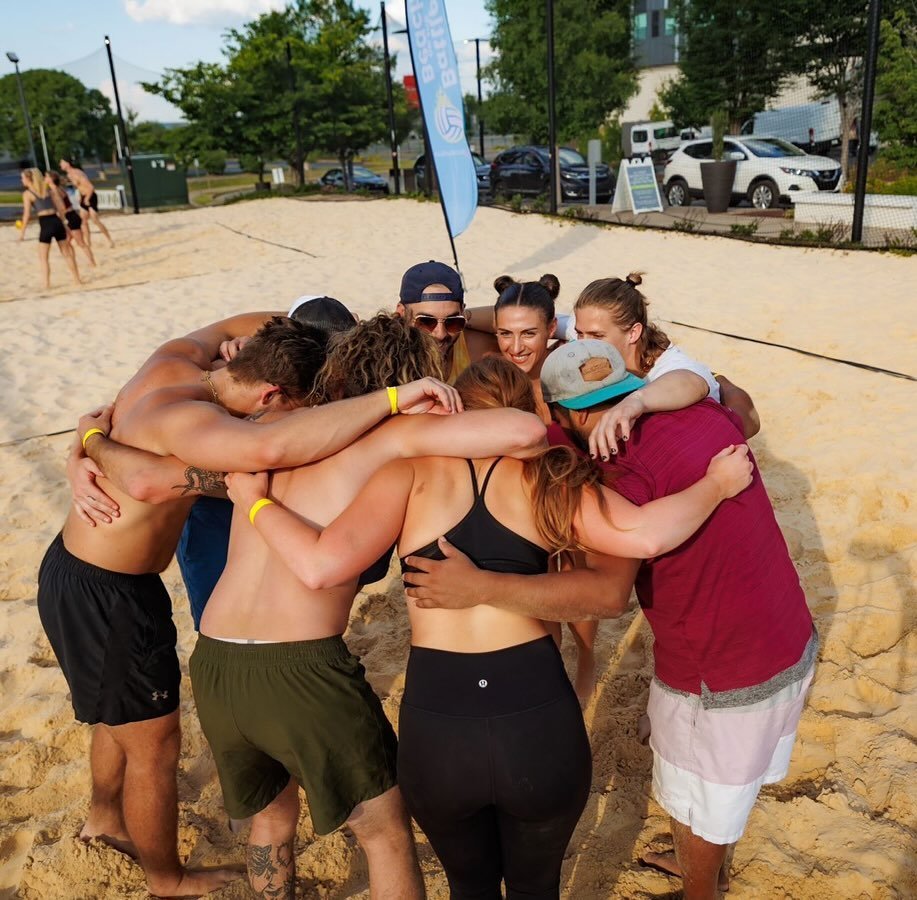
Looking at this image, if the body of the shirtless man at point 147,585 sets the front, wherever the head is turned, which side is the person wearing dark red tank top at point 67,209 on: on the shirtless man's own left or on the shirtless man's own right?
on the shirtless man's own left

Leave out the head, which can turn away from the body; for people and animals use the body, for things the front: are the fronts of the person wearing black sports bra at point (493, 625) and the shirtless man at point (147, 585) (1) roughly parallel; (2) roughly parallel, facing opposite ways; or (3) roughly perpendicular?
roughly perpendicular

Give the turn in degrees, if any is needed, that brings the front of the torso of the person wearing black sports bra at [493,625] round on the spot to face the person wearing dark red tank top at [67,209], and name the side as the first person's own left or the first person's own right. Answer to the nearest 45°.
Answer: approximately 45° to the first person's own left

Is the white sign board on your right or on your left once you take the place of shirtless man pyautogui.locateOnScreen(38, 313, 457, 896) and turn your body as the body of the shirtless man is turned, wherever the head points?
on your left

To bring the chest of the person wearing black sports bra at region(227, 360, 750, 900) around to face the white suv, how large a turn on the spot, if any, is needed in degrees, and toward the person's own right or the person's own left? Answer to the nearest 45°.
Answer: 0° — they already face it

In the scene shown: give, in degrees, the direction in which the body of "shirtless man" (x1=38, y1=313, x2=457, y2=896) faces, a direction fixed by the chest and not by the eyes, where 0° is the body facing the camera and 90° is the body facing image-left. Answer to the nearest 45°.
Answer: approximately 270°

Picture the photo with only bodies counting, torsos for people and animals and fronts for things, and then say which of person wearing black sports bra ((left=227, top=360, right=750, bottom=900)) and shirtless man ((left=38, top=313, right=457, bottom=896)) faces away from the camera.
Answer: the person wearing black sports bra

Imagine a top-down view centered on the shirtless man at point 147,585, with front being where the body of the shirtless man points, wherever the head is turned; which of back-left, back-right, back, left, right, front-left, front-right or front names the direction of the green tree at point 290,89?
left

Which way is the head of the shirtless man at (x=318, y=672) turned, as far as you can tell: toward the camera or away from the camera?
away from the camera

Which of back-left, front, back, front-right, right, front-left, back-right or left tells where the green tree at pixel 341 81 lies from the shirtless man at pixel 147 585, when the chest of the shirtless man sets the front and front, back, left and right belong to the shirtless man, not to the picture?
left

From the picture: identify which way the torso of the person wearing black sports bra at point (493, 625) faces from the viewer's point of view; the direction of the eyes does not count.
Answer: away from the camera
